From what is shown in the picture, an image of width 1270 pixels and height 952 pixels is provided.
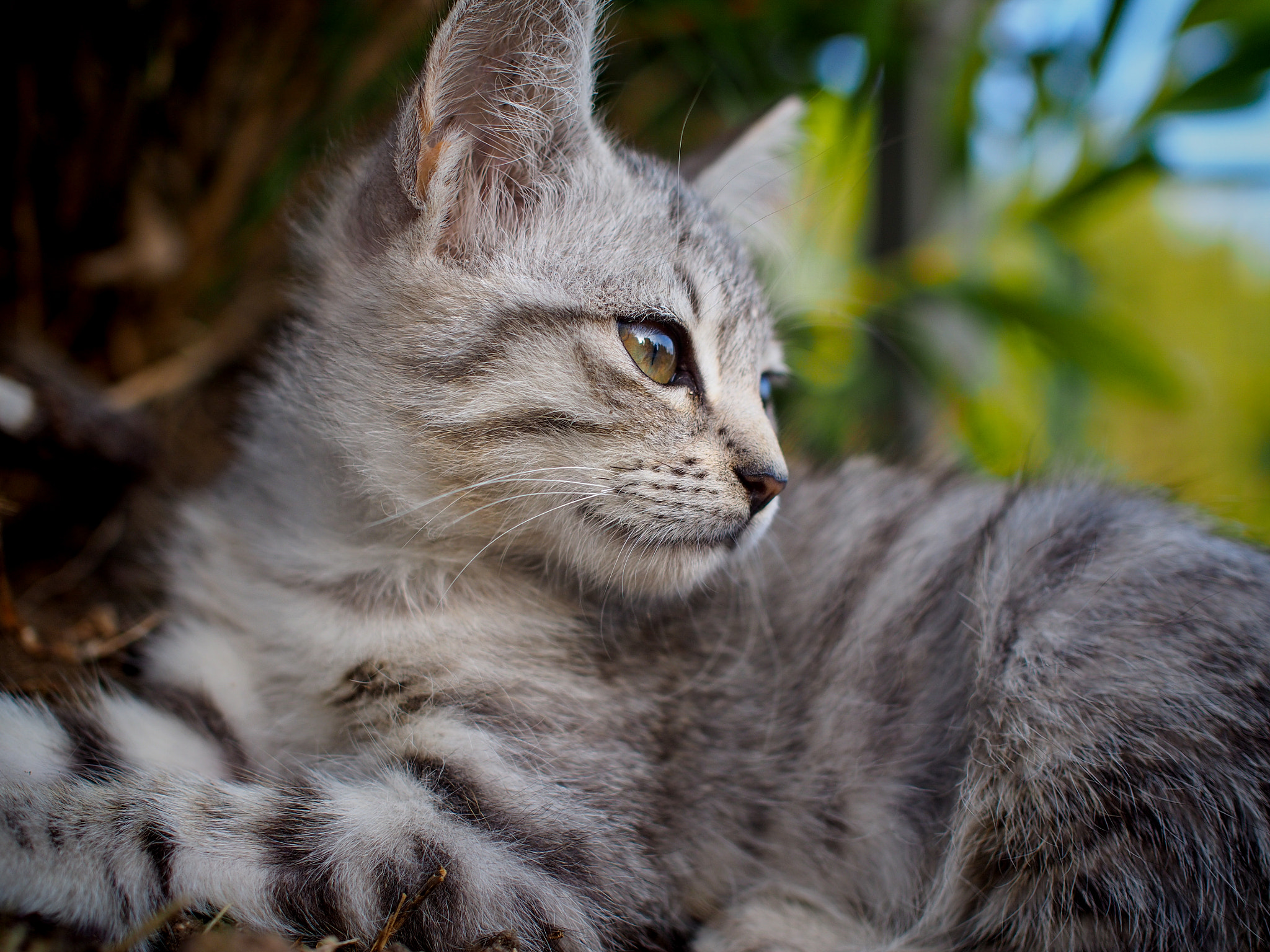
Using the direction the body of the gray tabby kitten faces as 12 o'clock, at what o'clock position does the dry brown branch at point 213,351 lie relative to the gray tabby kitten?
The dry brown branch is roughly at 2 o'clock from the gray tabby kitten.

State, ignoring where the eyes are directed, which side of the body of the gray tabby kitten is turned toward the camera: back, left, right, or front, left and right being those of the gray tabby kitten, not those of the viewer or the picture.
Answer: left

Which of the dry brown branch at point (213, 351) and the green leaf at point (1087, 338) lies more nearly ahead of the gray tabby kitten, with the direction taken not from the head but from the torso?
the dry brown branch

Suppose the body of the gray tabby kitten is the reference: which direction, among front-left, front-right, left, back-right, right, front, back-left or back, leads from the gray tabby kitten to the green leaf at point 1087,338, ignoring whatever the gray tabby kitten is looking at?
back-right
